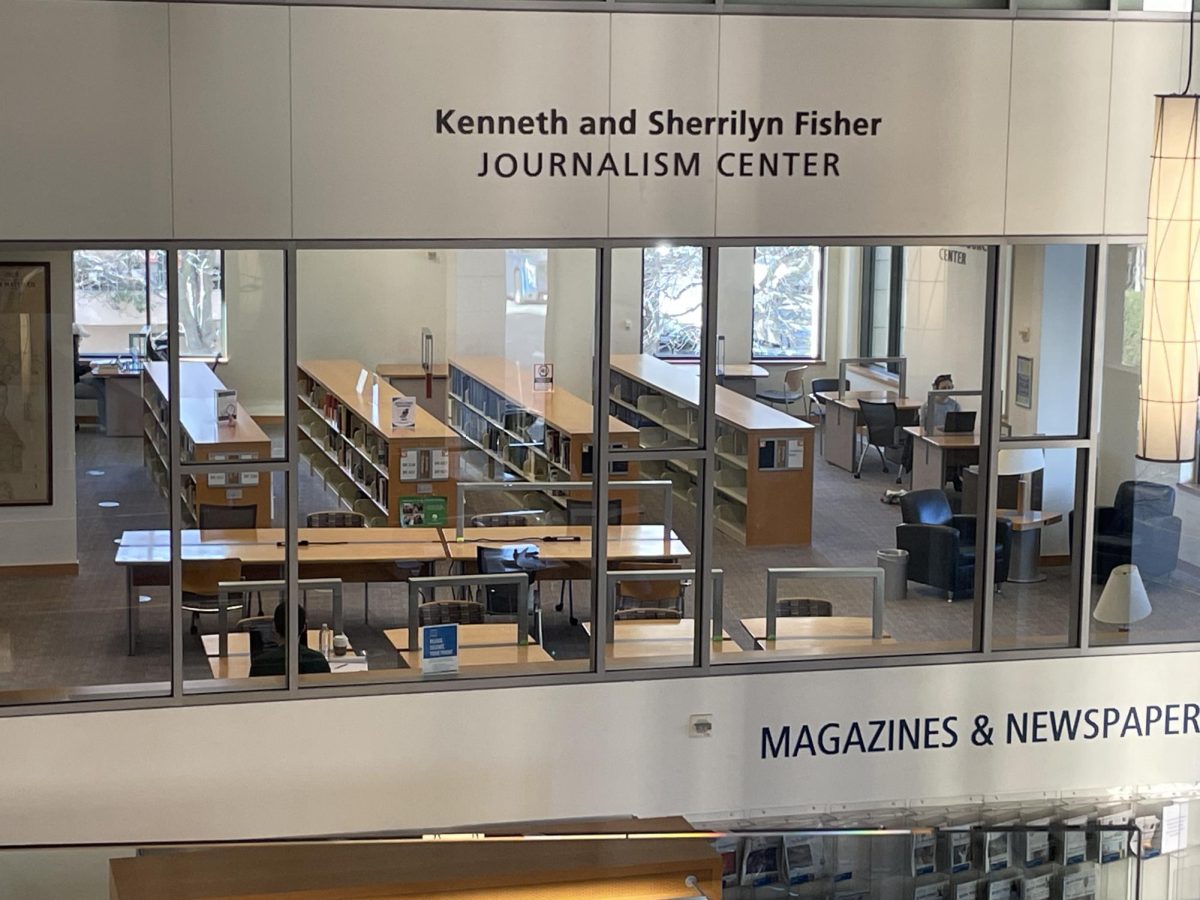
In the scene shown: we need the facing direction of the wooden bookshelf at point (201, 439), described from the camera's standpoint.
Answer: facing to the left of the viewer

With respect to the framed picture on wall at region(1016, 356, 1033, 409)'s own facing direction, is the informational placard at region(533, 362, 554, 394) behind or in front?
in front

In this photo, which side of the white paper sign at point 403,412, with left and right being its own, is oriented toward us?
front

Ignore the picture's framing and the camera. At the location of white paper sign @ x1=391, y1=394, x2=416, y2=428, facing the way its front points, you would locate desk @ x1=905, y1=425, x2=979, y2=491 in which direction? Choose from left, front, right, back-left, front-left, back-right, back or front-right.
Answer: left

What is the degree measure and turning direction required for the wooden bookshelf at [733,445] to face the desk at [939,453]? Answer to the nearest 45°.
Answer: approximately 135° to its left

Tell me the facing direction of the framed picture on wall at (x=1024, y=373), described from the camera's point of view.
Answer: facing the viewer and to the left of the viewer

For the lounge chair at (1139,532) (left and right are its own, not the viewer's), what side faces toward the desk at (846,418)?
right

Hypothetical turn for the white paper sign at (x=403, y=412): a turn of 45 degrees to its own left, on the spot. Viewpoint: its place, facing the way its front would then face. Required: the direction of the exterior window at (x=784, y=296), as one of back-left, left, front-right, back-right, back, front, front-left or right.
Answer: front-left

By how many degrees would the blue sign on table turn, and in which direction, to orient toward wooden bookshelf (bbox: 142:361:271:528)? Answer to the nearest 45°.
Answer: approximately 90° to its right

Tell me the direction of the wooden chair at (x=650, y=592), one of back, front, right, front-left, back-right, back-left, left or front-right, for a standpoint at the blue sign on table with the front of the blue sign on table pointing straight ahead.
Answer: left

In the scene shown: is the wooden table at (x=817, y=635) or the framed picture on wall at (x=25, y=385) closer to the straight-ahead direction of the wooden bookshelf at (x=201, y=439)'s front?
the framed picture on wall

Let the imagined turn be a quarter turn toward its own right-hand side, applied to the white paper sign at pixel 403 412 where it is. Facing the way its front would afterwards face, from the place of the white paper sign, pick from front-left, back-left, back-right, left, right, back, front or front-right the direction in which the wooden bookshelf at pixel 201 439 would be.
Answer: front
